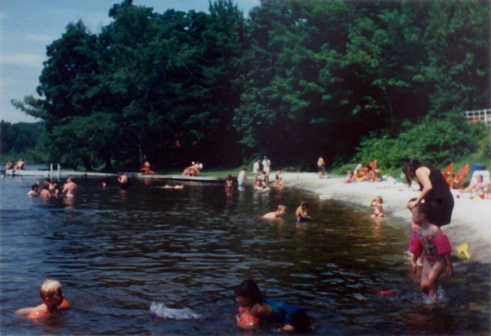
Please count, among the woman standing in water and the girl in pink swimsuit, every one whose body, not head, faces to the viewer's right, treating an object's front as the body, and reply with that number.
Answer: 0

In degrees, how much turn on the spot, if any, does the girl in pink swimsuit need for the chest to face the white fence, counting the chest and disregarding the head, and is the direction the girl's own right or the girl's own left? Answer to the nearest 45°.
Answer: approximately 135° to the girl's own right

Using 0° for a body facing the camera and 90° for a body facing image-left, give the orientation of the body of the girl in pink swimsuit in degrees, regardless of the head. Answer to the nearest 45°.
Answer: approximately 45°

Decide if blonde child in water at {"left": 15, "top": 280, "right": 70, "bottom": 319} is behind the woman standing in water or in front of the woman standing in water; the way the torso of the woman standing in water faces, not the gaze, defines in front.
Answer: in front

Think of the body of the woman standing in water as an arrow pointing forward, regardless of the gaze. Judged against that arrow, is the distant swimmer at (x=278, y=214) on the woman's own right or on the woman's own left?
on the woman's own right

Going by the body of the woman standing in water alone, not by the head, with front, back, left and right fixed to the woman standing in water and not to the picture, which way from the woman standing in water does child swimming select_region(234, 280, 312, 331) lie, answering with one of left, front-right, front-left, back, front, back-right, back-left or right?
front-left

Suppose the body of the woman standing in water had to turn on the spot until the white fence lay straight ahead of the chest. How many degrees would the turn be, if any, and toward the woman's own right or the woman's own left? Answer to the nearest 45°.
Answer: approximately 90° to the woman's own right

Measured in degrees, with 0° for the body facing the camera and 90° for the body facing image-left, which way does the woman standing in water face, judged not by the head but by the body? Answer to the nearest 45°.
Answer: approximately 90°
